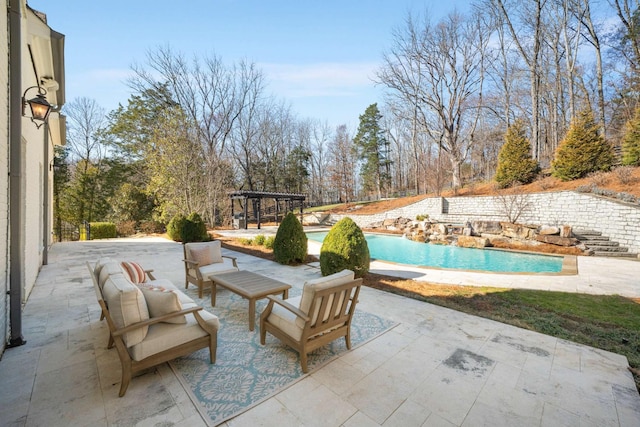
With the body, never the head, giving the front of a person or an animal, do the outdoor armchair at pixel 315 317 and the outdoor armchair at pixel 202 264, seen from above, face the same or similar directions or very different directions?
very different directions

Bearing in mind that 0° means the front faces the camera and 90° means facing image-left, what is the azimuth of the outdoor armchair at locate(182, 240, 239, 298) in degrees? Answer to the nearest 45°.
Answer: approximately 315°

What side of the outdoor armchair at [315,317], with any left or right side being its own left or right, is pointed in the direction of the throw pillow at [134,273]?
front

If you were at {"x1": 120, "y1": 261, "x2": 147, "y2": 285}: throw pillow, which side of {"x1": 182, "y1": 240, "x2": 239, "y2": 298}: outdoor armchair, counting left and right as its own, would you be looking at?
right

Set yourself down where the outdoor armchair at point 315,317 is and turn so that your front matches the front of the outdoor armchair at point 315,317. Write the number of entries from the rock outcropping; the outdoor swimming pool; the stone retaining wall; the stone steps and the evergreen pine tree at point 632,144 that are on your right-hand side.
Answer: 5

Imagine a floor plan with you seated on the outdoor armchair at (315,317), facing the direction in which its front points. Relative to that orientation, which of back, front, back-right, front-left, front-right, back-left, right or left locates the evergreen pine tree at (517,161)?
right

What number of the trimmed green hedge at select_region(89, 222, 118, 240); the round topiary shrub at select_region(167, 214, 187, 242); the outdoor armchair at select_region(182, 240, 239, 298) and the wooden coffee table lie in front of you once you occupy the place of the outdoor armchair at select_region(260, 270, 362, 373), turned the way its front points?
4

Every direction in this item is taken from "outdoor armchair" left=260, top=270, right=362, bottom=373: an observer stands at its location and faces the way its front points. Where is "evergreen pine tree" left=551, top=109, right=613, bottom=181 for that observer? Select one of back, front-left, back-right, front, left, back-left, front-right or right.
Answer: right

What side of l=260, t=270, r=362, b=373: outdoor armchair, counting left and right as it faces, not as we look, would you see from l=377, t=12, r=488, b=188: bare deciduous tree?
right

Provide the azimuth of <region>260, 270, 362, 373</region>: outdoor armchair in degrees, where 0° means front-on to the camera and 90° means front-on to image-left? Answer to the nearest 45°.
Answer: approximately 135°

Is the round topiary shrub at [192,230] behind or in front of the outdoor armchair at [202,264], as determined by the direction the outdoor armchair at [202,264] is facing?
behind
